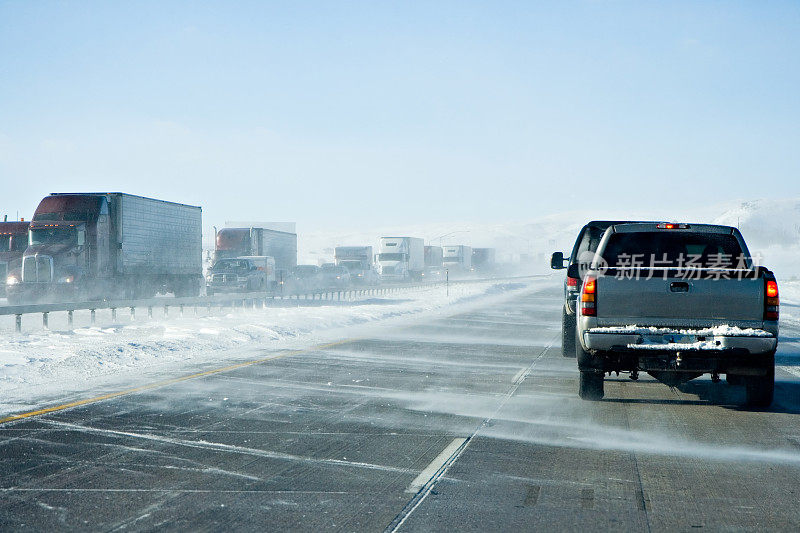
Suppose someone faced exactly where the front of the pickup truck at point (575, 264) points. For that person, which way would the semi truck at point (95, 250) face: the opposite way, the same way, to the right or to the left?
the opposite way

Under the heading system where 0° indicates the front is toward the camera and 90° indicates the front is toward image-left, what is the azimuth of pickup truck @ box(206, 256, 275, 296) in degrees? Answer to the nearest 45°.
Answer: approximately 45°

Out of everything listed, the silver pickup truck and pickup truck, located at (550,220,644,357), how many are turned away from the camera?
2

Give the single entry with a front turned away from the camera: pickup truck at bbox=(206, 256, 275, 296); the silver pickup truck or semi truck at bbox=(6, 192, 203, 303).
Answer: the silver pickup truck

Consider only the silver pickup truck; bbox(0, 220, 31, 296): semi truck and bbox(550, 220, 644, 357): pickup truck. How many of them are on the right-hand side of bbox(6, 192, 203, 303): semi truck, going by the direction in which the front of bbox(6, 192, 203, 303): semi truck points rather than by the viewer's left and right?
1

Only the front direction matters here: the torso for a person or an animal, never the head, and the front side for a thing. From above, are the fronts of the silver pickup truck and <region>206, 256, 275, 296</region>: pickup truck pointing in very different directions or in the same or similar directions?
very different directions

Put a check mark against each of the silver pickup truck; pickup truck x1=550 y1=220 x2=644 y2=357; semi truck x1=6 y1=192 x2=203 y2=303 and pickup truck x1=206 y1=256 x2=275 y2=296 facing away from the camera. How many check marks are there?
2

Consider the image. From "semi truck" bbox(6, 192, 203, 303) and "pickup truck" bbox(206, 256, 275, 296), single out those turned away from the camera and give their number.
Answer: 0

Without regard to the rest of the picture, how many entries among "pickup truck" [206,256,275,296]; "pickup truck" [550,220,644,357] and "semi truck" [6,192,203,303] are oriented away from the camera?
1

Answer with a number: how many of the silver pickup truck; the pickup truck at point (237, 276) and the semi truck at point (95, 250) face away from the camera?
1

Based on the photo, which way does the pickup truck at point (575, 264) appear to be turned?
away from the camera

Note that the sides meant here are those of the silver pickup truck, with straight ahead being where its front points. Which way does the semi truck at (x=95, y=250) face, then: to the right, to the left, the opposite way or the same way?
the opposite way

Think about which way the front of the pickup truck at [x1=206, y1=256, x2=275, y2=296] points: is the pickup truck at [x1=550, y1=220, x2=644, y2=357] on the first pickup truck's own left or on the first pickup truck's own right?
on the first pickup truck's own left

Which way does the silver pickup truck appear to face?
away from the camera

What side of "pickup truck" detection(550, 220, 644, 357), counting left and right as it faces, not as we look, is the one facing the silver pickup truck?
back
